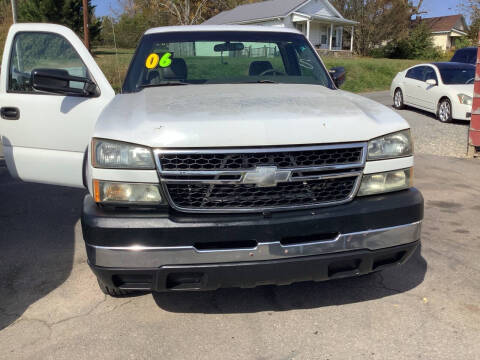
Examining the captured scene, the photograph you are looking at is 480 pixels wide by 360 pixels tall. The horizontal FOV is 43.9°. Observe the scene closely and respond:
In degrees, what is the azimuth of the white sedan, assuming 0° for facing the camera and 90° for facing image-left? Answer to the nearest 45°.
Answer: approximately 315°

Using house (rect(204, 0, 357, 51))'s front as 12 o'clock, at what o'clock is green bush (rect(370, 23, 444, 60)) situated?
The green bush is roughly at 10 o'clock from the house.

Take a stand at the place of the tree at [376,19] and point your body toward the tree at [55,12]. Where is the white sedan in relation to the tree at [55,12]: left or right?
left

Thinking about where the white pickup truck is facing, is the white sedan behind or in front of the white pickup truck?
behind

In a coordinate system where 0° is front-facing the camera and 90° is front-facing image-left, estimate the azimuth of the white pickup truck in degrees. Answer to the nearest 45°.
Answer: approximately 0°

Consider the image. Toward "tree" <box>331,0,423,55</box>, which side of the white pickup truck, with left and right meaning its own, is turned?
back

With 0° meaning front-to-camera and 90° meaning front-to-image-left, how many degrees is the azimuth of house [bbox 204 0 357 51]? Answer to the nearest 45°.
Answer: approximately 315°

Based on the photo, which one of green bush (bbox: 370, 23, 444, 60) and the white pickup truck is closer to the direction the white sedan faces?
the white pickup truck

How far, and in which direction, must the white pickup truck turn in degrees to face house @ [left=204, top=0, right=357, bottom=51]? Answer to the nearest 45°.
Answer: approximately 180°

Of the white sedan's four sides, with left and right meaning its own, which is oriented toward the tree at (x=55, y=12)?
back

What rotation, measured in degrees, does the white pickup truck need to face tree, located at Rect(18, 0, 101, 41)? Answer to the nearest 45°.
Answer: approximately 180°

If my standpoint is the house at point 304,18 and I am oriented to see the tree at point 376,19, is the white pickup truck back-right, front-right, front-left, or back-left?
back-right
